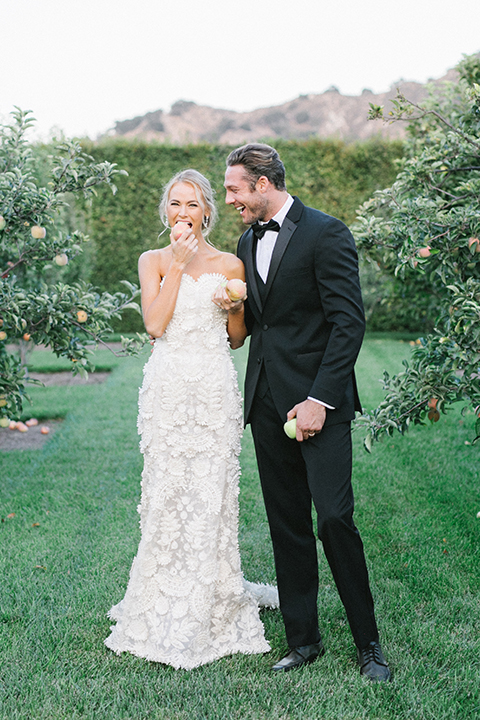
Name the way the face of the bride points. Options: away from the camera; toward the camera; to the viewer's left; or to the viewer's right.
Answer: toward the camera

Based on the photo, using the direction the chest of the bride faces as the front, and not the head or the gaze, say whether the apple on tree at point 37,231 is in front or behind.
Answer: behind

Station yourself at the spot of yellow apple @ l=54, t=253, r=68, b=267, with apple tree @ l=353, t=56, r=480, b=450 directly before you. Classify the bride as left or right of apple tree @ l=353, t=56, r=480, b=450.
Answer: right

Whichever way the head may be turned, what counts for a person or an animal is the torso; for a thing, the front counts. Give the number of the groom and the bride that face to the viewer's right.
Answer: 0

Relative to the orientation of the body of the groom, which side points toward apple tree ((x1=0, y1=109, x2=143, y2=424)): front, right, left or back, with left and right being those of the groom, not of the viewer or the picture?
right

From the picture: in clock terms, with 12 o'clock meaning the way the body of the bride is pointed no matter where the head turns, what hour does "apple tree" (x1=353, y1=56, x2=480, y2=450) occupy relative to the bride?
The apple tree is roughly at 8 o'clock from the bride.

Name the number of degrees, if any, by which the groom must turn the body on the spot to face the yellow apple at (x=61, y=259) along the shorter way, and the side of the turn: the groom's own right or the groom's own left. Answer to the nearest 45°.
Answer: approximately 90° to the groom's own right

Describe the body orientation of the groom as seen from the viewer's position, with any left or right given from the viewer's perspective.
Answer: facing the viewer and to the left of the viewer

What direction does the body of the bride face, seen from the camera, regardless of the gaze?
toward the camera

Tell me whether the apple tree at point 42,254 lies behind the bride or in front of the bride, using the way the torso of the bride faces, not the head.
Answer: behind

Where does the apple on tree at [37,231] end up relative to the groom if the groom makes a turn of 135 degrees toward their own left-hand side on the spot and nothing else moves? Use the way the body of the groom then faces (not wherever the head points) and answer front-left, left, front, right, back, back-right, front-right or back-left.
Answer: back-left
